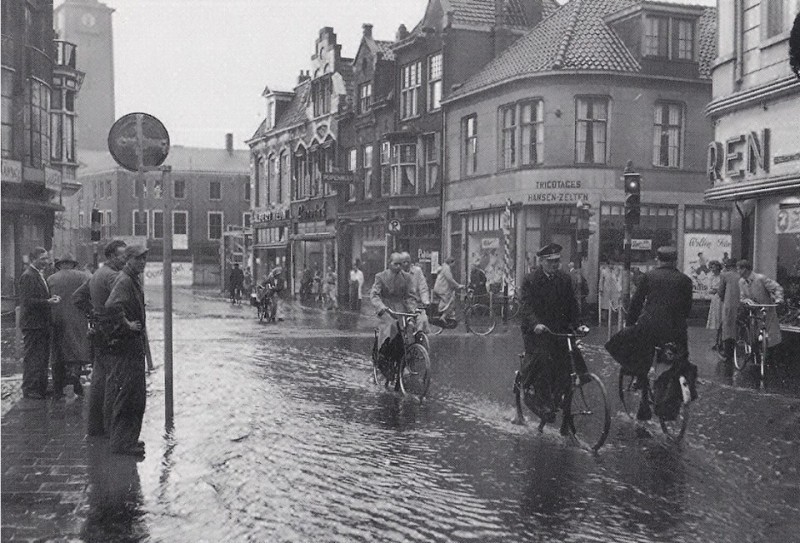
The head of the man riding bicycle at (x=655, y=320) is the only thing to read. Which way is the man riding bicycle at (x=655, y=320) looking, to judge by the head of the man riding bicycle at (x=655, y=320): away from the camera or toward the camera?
away from the camera

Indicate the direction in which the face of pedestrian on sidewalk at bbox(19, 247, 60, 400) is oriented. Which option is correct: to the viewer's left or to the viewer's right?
to the viewer's right

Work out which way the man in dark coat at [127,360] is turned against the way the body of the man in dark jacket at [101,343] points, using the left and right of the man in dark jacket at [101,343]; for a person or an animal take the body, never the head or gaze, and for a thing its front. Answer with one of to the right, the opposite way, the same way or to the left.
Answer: the same way

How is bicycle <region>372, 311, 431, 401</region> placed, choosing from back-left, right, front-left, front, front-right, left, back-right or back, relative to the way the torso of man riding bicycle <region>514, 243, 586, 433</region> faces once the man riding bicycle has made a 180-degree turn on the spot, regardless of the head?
front

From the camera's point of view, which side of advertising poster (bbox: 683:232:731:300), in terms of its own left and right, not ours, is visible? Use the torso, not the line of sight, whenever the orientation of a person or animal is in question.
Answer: front

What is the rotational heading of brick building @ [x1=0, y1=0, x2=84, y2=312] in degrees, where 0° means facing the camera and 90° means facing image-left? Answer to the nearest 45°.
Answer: approximately 270°

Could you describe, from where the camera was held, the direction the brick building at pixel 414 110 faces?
facing the viewer and to the left of the viewer

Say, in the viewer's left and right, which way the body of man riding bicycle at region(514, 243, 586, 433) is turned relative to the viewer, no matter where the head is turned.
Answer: facing the viewer and to the right of the viewer

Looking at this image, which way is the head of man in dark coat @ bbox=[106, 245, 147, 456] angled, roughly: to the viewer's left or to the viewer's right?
to the viewer's right

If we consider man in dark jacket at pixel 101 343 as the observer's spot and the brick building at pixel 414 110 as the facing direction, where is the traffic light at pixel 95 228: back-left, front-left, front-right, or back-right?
front-left

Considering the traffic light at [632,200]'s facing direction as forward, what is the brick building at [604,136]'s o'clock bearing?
The brick building is roughly at 6 o'clock from the traffic light.

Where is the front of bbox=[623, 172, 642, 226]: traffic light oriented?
toward the camera

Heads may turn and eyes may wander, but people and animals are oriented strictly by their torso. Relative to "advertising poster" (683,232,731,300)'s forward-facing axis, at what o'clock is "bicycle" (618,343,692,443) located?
The bicycle is roughly at 12 o'clock from the advertising poster.

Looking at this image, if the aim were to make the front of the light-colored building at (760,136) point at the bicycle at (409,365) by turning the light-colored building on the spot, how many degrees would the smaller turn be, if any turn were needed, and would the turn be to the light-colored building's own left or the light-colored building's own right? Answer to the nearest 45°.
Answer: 0° — it already faces it

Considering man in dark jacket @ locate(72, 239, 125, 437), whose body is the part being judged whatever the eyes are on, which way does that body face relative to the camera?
to the viewer's right
